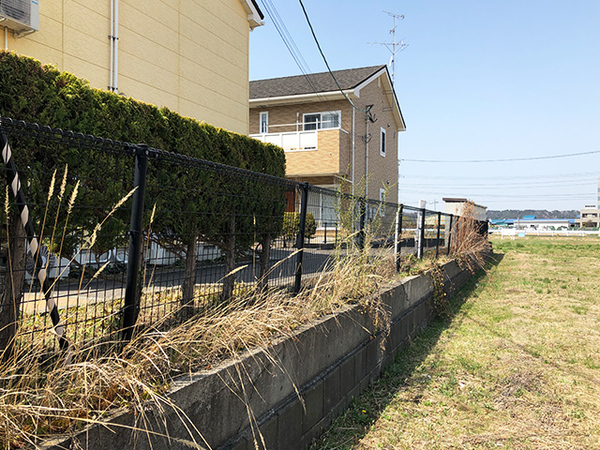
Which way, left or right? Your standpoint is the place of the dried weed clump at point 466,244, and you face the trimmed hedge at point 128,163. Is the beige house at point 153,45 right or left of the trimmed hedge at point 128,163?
right

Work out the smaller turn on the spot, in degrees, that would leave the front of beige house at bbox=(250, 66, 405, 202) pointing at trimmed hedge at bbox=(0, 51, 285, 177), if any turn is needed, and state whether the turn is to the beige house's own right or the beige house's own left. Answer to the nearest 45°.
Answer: approximately 45° to the beige house's own left

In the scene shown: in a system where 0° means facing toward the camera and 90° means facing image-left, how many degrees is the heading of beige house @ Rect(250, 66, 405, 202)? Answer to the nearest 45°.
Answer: approximately 45°

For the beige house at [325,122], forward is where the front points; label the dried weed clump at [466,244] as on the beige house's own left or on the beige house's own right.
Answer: on the beige house's own left

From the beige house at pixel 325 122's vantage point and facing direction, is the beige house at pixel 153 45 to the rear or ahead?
ahead

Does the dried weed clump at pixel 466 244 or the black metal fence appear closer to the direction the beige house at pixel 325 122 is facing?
the black metal fence

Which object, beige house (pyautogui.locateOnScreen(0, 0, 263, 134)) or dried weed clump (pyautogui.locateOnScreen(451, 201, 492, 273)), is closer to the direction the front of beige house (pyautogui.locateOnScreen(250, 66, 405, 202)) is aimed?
the beige house

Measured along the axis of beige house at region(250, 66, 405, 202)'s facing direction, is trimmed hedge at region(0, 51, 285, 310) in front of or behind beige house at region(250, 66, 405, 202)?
in front
